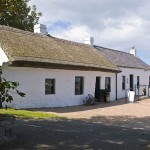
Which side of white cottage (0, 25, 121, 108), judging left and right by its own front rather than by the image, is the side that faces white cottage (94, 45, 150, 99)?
left

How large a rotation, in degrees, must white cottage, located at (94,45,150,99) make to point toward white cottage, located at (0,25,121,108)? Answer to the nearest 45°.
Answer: approximately 45° to its right

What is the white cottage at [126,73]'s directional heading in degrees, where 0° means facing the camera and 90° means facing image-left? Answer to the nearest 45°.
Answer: approximately 315°

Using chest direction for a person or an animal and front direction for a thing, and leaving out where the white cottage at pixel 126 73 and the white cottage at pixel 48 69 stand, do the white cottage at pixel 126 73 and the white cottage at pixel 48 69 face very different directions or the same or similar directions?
same or similar directions

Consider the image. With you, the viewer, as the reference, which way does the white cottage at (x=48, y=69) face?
facing the viewer and to the right of the viewer

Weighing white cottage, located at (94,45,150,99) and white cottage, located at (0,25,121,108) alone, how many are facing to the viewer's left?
0
